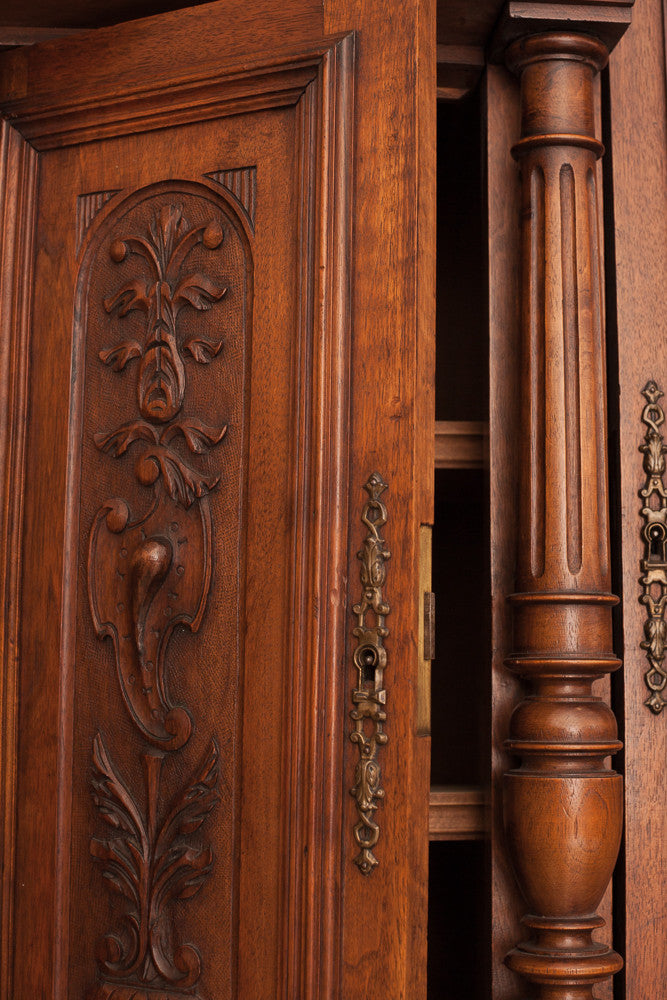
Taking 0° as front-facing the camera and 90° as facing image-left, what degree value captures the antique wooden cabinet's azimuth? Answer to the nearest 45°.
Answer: approximately 0°
